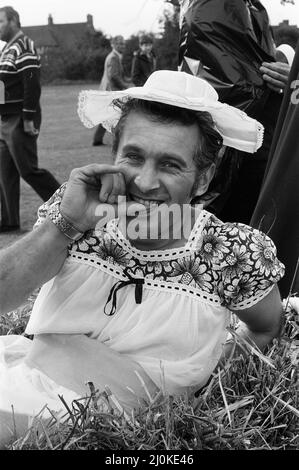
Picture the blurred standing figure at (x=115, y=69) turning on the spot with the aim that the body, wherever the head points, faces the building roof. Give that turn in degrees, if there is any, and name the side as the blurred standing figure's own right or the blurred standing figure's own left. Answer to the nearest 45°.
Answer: approximately 135° to the blurred standing figure's own left

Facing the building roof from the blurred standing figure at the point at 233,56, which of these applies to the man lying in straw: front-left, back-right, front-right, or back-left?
back-left

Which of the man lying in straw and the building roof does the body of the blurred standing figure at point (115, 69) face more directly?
the man lying in straw

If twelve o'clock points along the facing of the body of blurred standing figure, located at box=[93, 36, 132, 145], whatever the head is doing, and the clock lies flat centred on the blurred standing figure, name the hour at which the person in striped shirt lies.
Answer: The person in striped shirt is roughly at 2 o'clock from the blurred standing figure.

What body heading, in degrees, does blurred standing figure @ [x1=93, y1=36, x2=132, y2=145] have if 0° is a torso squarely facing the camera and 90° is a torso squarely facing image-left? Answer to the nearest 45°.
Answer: approximately 315°

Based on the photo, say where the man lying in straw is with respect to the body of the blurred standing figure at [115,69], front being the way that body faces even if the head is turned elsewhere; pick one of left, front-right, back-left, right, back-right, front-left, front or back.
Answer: front-right
